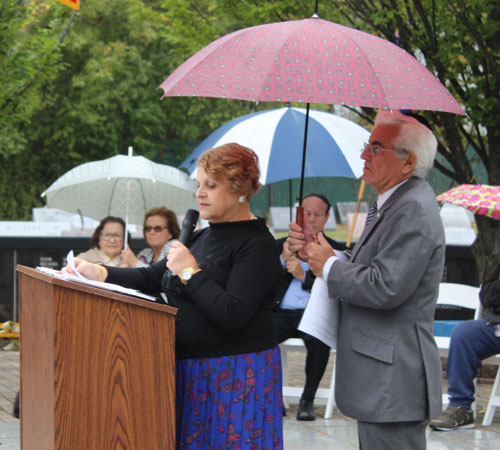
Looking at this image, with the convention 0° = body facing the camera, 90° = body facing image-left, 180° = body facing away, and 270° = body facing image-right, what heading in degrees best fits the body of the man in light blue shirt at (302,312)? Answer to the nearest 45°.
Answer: approximately 0°

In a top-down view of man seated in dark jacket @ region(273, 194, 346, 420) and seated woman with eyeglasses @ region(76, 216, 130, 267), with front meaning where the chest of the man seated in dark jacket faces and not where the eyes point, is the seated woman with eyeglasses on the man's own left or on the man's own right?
on the man's own right

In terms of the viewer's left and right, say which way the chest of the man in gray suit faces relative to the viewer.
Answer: facing to the left of the viewer

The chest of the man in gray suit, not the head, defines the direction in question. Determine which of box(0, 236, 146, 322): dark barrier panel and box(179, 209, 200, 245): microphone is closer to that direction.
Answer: the microphone

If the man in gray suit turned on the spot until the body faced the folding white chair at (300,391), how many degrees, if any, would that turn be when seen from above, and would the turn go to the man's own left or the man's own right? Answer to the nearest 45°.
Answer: approximately 90° to the man's own right

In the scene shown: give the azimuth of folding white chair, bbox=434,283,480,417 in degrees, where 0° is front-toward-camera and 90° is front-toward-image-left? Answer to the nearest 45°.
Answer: approximately 45°

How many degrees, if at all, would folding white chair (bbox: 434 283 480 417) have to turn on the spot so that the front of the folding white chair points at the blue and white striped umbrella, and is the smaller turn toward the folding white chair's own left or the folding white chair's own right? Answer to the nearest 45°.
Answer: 0° — it already faces it

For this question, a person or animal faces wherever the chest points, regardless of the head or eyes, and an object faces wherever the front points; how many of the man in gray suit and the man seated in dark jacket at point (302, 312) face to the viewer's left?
1

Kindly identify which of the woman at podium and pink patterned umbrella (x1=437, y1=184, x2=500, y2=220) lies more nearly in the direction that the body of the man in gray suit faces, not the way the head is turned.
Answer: the woman at podium
